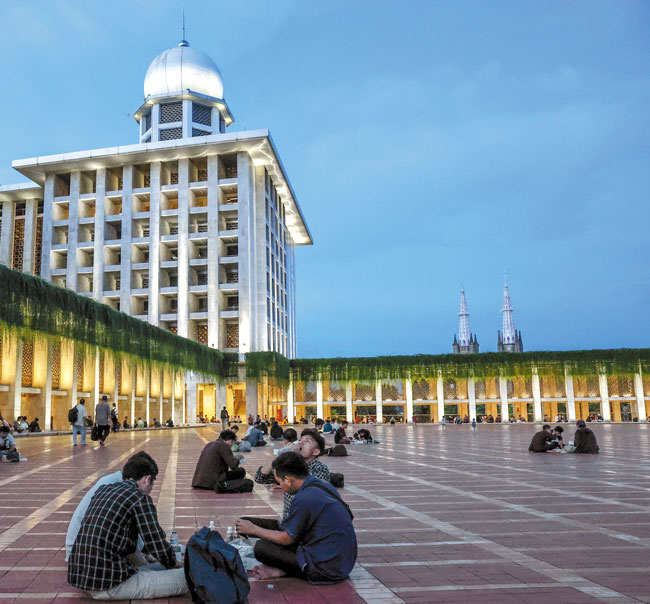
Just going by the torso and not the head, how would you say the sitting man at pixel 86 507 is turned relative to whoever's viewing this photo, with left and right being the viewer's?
facing to the right of the viewer

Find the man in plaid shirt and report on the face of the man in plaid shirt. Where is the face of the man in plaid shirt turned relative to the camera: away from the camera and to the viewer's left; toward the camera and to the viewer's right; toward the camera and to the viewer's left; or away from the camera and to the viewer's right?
away from the camera and to the viewer's right

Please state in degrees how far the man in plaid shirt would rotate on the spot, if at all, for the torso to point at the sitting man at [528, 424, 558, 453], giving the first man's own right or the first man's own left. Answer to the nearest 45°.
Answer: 0° — they already face them

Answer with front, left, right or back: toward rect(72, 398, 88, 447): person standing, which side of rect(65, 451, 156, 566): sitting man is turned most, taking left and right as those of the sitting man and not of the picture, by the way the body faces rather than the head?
left

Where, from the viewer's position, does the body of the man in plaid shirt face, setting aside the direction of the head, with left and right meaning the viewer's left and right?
facing away from the viewer and to the right of the viewer

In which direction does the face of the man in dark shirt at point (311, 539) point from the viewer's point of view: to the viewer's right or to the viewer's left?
to the viewer's left

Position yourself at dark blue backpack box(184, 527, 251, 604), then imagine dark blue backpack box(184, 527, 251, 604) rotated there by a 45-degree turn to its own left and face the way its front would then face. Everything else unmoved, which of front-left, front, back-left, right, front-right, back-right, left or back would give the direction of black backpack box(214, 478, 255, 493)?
back-left

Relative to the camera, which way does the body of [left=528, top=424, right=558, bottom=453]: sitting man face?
to the viewer's right
